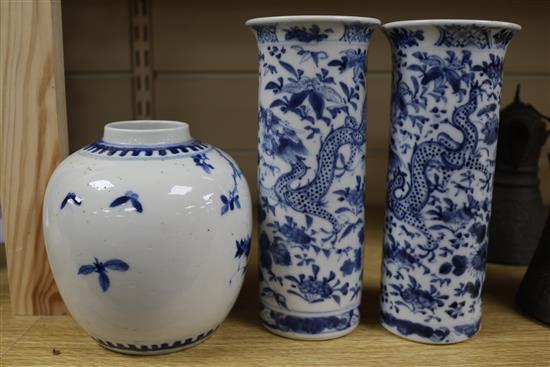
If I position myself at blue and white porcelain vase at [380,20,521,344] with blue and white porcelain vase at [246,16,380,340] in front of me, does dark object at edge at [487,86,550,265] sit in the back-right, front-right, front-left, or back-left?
back-right

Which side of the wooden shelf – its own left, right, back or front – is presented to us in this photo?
front
